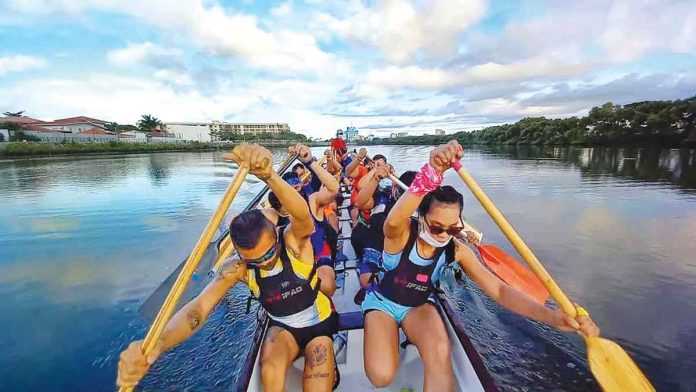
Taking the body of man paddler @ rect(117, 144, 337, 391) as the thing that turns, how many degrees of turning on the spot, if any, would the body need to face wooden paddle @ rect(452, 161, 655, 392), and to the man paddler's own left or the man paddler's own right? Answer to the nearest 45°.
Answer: approximately 45° to the man paddler's own left

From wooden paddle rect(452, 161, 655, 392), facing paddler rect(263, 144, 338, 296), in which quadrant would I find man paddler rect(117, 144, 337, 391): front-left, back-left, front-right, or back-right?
front-left

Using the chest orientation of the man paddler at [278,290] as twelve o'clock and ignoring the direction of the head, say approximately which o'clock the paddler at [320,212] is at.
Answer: The paddler is roughly at 7 o'clock from the man paddler.

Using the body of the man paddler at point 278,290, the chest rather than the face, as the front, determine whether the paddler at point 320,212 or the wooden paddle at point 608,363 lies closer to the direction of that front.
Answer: the wooden paddle

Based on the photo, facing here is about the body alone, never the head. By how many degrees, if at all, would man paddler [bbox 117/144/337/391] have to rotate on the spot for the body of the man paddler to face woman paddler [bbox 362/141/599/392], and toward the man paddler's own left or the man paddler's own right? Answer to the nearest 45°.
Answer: approximately 90° to the man paddler's own left

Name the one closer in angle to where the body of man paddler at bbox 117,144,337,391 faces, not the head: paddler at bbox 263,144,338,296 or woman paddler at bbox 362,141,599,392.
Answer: the woman paddler

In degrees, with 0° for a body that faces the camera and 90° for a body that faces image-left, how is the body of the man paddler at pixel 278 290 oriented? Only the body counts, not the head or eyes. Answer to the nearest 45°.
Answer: approximately 0°

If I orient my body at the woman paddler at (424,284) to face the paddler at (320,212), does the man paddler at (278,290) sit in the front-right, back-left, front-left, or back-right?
front-left
